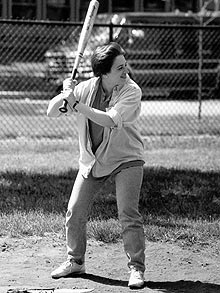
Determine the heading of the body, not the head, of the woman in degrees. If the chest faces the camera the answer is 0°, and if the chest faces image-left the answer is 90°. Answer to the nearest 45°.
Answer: approximately 45°

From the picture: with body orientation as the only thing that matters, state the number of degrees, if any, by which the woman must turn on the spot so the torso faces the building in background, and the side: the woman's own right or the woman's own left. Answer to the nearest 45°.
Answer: approximately 135° to the woman's own right
